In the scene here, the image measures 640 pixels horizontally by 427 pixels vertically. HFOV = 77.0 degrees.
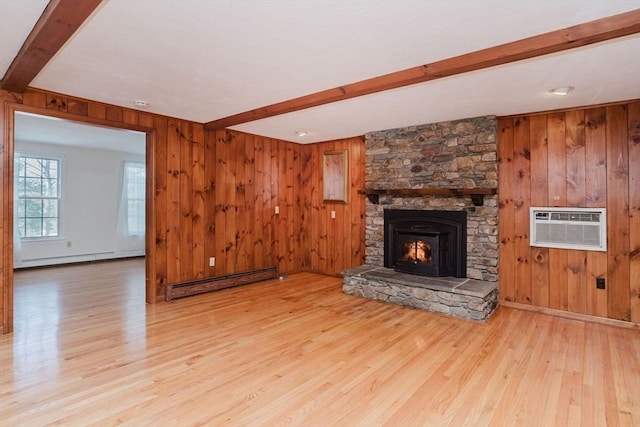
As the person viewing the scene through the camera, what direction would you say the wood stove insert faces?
facing the viewer and to the left of the viewer

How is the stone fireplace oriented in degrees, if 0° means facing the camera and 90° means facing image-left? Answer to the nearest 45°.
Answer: approximately 45°

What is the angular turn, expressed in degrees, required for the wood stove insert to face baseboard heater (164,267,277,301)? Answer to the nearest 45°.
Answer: approximately 45° to its right

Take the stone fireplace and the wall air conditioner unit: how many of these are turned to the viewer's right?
0

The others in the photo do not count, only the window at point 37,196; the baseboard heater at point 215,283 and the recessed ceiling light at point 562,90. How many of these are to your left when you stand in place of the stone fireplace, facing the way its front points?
1

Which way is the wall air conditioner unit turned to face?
toward the camera

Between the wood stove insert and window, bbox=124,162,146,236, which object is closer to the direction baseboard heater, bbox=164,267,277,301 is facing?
the wood stove insert

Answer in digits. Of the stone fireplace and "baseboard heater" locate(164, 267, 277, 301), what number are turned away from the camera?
0

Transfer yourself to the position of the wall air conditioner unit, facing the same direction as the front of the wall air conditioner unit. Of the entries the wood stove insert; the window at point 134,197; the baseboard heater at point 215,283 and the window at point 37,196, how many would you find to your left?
0

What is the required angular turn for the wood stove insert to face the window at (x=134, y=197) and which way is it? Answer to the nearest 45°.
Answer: approximately 45° to its right

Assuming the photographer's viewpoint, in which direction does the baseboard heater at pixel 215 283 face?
facing the viewer and to the right of the viewer

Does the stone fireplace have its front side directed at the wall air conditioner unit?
no

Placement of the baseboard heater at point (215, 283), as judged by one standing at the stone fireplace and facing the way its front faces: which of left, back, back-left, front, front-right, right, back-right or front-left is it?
front-right

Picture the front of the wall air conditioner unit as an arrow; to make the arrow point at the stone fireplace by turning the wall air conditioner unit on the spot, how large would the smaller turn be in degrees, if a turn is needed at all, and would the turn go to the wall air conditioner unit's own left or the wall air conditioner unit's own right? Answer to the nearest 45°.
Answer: approximately 90° to the wall air conditioner unit's own right

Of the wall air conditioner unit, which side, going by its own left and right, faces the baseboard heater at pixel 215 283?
right

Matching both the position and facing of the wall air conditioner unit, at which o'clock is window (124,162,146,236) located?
The window is roughly at 3 o'clock from the wall air conditioner unit.

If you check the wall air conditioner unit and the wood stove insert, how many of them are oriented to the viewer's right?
0

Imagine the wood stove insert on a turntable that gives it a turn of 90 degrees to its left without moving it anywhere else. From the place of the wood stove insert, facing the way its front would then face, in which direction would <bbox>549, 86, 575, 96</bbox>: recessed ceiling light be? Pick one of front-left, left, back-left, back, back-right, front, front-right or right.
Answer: front
